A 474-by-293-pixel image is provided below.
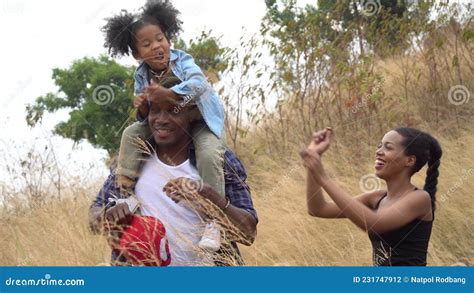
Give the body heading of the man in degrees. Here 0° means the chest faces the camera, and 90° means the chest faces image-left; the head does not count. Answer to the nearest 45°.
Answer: approximately 0°

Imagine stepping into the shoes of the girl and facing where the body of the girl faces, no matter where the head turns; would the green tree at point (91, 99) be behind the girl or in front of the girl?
behind

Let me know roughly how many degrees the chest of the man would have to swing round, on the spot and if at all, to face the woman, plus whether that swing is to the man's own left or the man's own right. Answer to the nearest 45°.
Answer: approximately 90° to the man's own left

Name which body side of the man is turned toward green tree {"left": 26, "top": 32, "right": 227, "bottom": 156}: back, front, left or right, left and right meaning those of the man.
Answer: back
